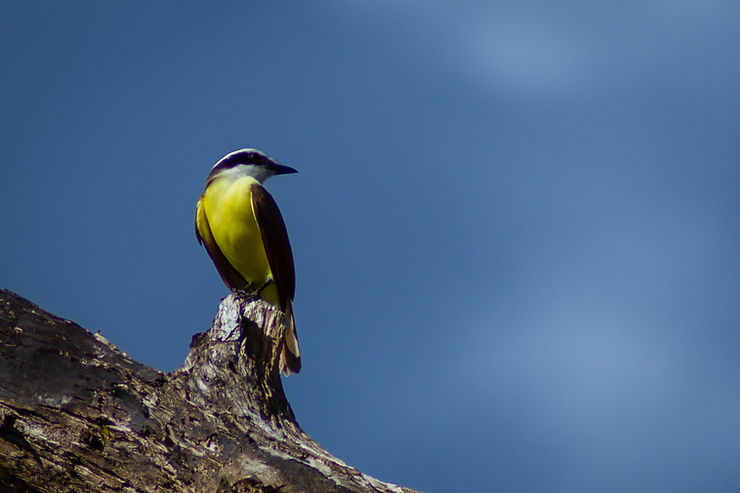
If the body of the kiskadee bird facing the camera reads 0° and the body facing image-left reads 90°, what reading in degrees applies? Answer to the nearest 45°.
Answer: approximately 45°
